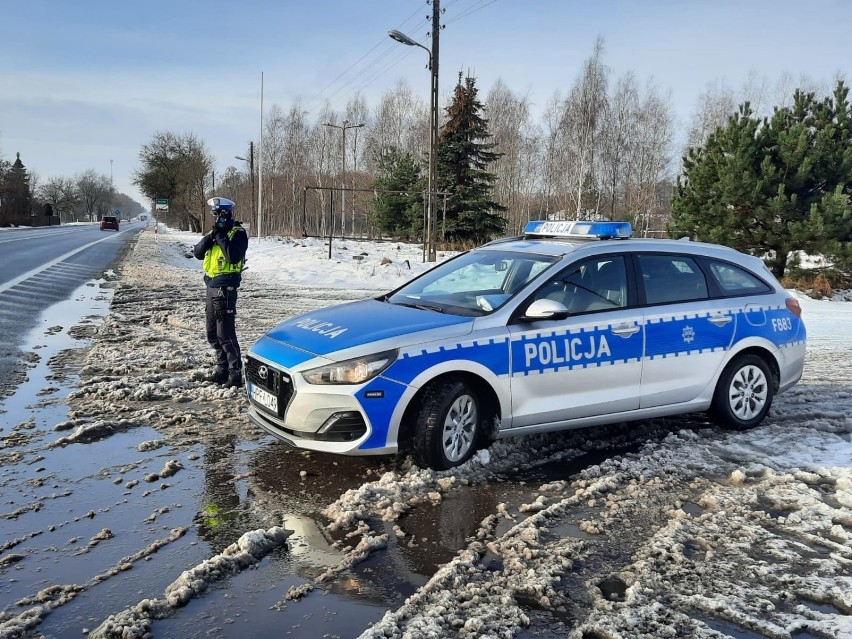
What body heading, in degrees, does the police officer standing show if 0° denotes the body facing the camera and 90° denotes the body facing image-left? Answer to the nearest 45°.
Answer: approximately 45°

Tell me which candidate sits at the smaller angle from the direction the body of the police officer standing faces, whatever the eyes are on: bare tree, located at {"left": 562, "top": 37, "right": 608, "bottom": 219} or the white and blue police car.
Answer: the white and blue police car

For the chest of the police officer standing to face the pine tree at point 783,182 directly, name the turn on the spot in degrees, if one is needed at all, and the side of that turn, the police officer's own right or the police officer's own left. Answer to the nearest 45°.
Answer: approximately 180°

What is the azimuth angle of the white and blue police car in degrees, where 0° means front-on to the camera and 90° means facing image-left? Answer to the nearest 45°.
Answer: approximately 45°

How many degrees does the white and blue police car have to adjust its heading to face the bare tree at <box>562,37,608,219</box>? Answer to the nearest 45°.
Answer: approximately 135° to its right

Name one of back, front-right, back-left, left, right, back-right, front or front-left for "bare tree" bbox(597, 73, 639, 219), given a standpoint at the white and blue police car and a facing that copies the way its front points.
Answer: back-right

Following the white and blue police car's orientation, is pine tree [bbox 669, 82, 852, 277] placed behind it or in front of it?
behind

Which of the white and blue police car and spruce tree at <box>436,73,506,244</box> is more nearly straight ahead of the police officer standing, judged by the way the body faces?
the white and blue police car

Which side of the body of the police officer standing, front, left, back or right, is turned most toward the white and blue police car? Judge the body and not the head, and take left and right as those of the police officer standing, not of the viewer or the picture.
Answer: left

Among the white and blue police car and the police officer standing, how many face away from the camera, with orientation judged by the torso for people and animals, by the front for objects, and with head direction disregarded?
0

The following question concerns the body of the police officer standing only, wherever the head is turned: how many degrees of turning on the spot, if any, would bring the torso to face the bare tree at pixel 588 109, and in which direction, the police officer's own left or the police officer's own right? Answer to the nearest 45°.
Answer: approximately 180°
